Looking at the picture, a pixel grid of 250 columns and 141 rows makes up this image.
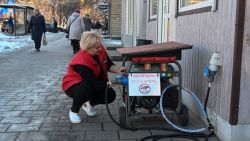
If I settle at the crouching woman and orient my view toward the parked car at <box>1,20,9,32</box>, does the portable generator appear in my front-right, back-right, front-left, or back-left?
back-right

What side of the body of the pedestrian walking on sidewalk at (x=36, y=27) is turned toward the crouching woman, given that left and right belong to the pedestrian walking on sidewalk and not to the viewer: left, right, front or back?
front

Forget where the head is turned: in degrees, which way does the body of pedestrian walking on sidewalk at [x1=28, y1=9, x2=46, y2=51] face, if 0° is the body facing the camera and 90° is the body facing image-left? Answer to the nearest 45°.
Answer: approximately 0°

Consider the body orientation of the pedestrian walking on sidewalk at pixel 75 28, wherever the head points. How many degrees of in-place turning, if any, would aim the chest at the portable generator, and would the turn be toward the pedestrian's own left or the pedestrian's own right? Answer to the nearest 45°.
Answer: approximately 180°

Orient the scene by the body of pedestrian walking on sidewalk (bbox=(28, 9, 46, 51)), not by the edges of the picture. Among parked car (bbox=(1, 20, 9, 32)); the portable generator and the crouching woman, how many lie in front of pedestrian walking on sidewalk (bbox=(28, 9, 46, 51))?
2

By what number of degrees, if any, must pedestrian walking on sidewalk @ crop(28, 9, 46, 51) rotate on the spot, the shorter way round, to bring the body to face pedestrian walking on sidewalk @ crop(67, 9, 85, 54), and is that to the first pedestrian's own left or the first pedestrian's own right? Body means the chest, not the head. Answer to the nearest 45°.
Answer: approximately 45° to the first pedestrian's own left

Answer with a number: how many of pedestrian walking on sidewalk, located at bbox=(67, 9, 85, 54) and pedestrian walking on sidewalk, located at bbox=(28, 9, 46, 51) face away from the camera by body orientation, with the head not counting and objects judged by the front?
1

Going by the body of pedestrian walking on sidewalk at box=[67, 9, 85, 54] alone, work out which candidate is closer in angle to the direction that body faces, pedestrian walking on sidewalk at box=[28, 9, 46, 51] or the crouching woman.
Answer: the pedestrian walking on sidewalk

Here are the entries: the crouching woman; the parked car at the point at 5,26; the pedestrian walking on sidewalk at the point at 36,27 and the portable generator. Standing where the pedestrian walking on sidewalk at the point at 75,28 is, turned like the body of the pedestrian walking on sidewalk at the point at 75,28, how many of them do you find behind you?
2

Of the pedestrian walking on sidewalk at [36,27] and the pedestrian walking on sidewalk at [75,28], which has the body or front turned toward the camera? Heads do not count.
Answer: the pedestrian walking on sidewalk at [36,27]

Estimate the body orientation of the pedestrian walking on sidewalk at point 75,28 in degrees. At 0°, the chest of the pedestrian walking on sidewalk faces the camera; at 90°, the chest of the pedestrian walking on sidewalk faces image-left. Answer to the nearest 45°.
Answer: approximately 180°

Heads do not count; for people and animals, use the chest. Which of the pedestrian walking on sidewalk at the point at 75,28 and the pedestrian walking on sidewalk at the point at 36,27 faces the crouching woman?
the pedestrian walking on sidewalk at the point at 36,27

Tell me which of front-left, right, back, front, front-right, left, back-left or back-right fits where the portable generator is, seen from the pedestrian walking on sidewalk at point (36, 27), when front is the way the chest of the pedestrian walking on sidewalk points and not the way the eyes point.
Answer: front

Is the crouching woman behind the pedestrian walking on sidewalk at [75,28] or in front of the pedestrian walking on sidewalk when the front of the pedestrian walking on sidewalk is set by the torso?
behind

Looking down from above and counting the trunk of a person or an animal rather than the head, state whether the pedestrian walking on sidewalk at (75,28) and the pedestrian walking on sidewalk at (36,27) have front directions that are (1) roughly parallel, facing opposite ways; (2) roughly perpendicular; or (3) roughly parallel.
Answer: roughly parallel, facing opposite ways
